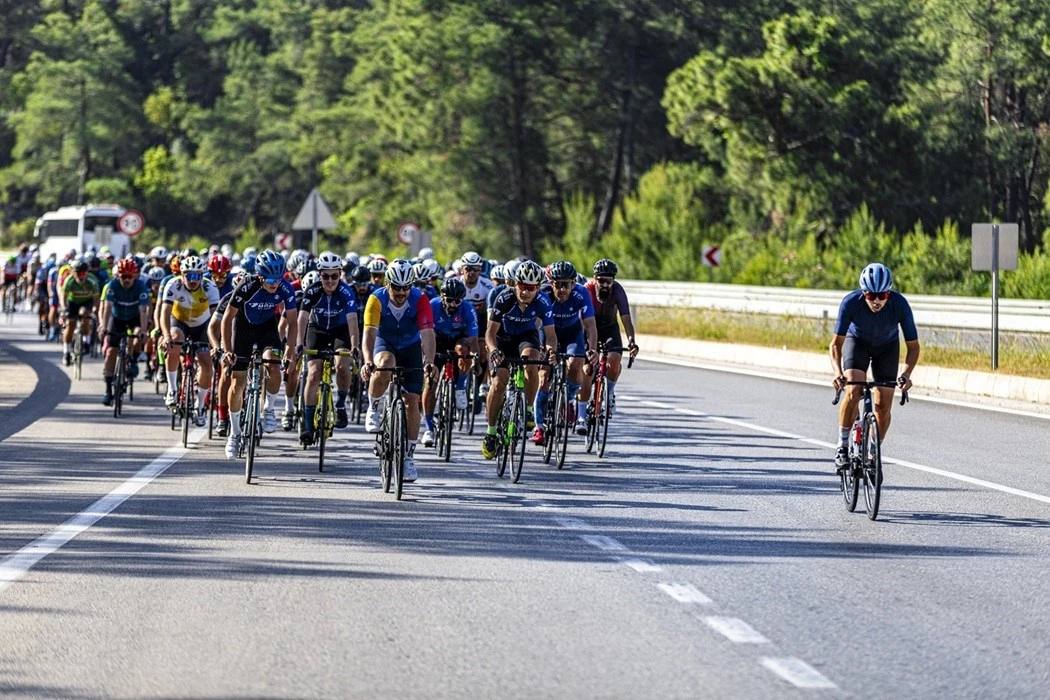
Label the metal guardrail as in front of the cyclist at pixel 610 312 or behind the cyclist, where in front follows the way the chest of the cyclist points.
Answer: behind

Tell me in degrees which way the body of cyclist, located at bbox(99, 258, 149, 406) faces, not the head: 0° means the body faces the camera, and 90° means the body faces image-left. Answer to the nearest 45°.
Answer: approximately 0°

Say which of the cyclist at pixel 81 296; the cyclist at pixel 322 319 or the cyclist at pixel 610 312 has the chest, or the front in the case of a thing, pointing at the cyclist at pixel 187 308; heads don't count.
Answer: the cyclist at pixel 81 296

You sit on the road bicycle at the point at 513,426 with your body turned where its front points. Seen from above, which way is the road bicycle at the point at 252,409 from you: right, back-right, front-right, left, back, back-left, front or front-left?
right

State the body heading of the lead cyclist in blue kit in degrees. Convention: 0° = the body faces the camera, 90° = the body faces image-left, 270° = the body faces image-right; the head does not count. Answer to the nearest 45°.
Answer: approximately 0°

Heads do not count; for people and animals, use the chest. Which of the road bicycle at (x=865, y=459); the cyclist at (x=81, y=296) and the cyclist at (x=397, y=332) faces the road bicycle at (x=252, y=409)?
the cyclist at (x=81, y=296)

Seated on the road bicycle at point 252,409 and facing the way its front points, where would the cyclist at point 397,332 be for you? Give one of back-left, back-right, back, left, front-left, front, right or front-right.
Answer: front-left

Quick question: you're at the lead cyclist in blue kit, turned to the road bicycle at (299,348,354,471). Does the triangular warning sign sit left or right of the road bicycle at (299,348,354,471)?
right

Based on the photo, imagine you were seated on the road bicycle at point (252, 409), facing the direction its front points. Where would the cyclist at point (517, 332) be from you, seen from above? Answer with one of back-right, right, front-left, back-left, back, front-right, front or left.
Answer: left
